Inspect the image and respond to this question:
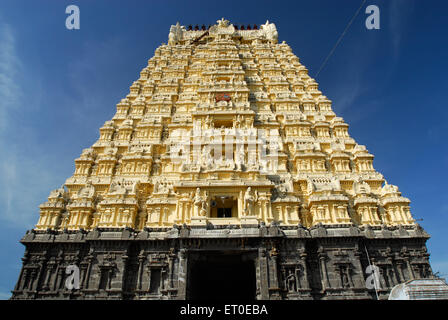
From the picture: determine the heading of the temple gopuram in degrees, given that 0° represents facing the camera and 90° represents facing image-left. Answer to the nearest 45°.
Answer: approximately 0°
